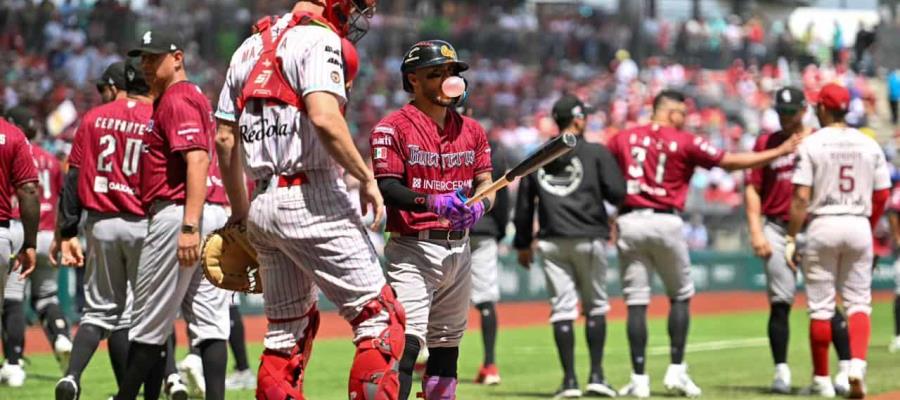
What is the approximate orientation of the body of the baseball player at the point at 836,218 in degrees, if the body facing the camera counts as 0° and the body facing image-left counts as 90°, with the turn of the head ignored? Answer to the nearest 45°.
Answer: approximately 180°

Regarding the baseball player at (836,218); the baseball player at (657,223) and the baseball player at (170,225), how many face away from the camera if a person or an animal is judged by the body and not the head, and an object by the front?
2

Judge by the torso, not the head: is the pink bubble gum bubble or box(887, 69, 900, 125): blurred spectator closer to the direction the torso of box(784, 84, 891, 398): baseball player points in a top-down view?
the blurred spectator

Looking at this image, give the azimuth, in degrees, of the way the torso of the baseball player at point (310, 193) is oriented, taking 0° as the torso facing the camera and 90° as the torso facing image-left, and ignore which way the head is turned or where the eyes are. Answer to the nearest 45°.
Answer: approximately 225°

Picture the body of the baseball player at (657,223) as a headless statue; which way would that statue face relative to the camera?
away from the camera

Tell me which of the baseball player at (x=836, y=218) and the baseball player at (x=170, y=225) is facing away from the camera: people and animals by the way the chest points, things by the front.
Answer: the baseball player at (x=836, y=218)

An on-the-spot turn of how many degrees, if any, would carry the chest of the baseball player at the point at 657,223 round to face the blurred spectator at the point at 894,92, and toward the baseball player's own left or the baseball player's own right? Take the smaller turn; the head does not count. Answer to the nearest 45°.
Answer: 0° — they already face them

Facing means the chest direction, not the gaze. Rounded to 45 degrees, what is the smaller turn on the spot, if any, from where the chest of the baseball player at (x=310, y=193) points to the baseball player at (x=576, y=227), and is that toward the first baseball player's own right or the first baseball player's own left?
0° — they already face them
